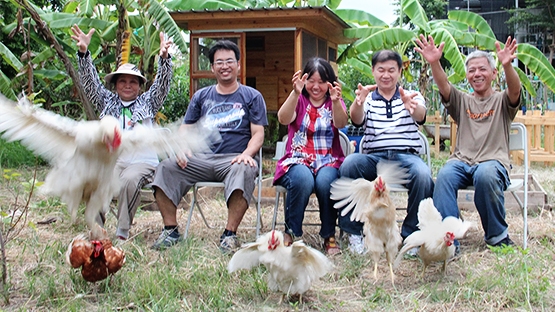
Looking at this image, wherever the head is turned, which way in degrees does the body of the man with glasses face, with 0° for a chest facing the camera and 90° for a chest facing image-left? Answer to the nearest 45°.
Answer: approximately 0°

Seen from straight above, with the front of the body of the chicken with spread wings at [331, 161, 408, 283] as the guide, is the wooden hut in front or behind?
behind

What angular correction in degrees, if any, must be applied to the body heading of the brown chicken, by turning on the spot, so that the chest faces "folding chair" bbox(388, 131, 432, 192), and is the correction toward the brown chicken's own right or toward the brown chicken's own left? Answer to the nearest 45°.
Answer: approximately 90° to the brown chicken's own left

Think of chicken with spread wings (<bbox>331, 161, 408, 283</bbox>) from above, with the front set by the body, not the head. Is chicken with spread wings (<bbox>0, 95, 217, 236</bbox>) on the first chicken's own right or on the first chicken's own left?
on the first chicken's own right

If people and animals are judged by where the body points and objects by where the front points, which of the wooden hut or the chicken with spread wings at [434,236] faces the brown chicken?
the wooden hut

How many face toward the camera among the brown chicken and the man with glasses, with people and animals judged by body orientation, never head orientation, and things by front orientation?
2

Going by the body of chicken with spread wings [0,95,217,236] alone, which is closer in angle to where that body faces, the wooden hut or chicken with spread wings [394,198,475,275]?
the chicken with spread wings

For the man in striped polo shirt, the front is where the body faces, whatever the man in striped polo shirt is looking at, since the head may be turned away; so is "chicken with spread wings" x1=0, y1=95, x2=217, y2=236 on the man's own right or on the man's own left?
on the man's own right

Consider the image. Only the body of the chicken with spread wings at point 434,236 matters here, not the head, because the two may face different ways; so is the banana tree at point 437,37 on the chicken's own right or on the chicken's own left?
on the chicken's own left
